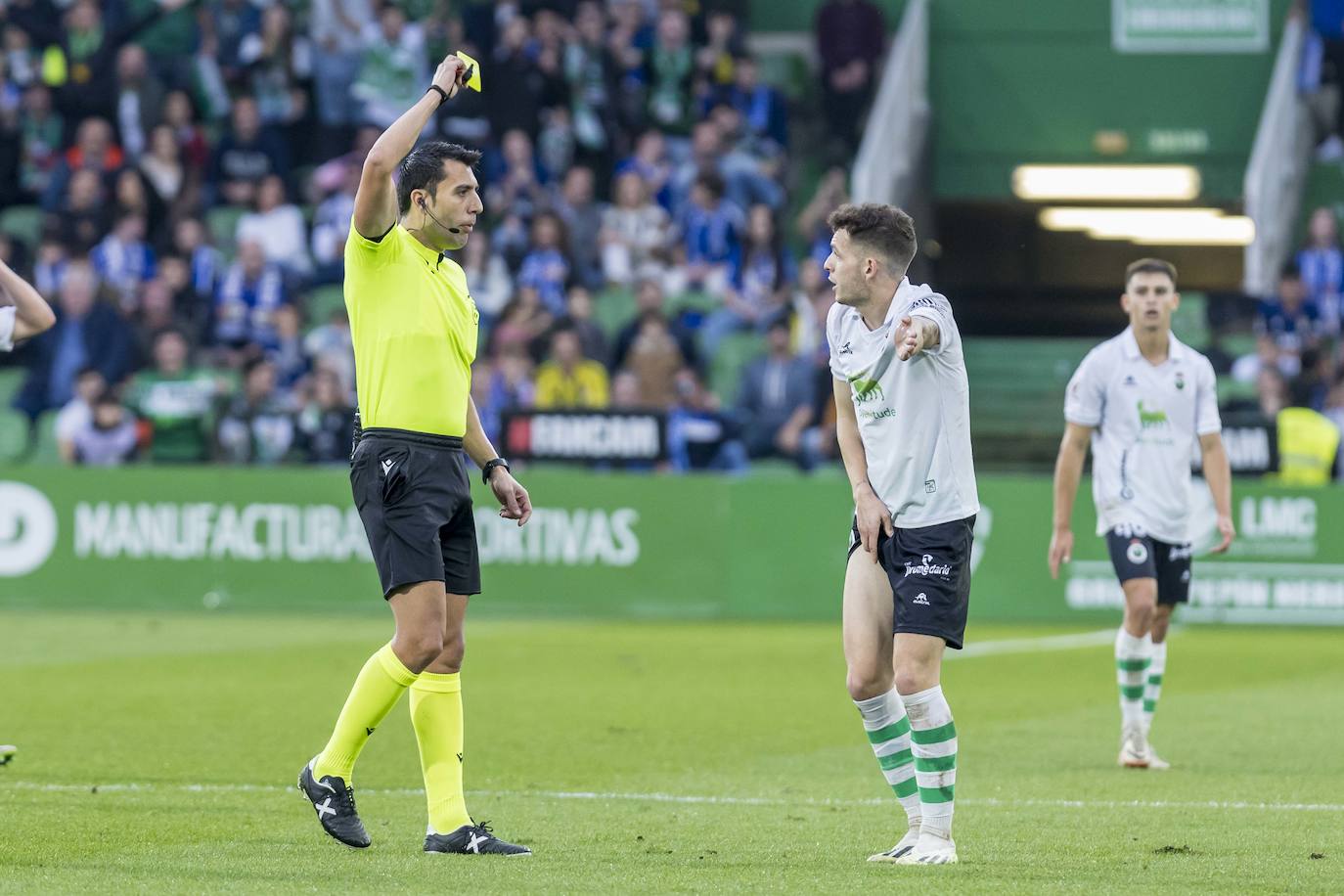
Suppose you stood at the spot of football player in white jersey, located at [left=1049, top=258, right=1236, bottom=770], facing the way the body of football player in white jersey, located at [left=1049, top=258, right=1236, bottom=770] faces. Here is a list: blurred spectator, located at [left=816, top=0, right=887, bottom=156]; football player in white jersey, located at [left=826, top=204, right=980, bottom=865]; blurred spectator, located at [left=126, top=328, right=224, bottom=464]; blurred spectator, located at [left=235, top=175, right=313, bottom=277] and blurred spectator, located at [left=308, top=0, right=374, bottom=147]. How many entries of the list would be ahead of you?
1

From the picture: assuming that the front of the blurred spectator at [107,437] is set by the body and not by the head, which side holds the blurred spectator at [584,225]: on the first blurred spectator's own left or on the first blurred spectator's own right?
on the first blurred spectator's own left

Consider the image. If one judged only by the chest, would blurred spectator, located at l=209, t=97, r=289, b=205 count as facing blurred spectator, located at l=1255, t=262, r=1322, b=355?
no

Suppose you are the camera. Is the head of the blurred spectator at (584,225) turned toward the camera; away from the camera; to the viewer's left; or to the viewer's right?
toward the camera

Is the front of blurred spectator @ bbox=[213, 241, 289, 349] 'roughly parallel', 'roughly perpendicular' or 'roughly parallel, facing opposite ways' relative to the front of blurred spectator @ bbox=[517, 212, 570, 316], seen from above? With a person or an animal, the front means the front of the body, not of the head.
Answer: roughly parallel

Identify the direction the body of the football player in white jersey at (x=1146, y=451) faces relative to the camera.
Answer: toward the camera

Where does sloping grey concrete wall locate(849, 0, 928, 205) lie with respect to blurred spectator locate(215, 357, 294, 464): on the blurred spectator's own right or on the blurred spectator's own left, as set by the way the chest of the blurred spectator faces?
on the blurred spectator's own left

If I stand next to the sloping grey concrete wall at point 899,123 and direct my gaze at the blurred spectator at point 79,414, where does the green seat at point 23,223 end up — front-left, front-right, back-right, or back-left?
front-right

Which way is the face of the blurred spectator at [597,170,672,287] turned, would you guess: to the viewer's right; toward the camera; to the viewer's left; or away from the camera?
toward the camera

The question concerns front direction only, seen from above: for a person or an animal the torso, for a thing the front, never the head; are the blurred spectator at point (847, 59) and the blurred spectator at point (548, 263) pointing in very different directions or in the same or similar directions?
same or similar directions

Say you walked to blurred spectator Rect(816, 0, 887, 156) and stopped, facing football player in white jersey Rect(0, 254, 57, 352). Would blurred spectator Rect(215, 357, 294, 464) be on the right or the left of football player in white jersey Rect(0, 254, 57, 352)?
right

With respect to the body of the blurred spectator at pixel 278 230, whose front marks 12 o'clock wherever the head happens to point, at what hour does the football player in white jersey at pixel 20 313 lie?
The football player in white jersey is roughly at 12 o'clock from the blurred spectator.

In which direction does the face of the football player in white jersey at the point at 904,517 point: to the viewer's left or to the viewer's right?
to the viewer's left

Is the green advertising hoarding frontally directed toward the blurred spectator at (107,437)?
no

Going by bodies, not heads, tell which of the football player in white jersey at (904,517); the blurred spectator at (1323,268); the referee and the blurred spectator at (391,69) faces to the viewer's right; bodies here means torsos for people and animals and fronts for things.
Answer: the referee

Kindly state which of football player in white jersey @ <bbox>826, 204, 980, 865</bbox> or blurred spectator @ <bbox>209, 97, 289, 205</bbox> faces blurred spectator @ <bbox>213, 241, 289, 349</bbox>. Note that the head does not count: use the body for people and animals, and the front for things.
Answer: blurred spectator @ <bbox>209, 97, 289, 205</bbox>

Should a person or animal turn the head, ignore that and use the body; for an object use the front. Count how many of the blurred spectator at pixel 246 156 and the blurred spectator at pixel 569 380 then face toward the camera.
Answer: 2

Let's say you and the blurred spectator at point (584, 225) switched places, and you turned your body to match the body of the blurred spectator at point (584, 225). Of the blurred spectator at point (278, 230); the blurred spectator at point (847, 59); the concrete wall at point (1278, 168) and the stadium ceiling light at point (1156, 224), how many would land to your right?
1

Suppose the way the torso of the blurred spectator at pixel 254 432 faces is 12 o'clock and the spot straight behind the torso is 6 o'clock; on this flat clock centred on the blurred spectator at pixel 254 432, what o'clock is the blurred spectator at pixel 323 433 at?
the blurred spectator at pixel 323 433 is roughly at 10 o'clock from the blurred spectator at pixel 254 432.

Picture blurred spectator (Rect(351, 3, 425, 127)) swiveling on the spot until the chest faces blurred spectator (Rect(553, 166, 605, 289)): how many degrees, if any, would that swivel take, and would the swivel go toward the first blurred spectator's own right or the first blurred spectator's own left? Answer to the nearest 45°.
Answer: approximately 45° to the first blurred spectator's own left

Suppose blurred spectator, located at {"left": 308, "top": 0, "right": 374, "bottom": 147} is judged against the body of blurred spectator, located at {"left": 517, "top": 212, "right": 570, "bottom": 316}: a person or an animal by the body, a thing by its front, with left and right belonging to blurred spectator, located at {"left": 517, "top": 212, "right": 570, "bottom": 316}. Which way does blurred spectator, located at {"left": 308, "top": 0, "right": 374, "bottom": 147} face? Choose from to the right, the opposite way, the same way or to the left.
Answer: the same way

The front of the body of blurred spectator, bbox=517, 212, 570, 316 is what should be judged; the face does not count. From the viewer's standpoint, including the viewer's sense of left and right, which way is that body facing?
facing the viewer
